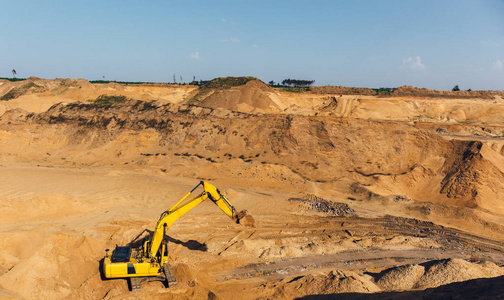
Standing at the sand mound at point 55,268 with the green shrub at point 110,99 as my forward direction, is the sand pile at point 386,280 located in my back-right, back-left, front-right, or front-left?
back-right

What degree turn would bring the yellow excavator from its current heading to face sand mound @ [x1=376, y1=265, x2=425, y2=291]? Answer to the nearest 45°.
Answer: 0° — it already faces it

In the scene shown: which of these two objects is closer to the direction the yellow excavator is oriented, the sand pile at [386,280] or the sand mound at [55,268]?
the sand pile

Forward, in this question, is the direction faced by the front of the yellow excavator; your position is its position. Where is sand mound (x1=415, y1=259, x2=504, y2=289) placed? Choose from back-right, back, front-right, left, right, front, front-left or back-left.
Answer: front

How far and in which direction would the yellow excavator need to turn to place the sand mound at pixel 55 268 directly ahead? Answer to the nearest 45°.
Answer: approximately 180°

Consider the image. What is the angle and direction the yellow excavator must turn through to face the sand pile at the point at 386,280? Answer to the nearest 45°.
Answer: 0° — it already faces it

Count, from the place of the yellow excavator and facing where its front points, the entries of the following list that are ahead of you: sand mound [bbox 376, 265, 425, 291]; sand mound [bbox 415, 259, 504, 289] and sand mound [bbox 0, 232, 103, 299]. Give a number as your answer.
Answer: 2

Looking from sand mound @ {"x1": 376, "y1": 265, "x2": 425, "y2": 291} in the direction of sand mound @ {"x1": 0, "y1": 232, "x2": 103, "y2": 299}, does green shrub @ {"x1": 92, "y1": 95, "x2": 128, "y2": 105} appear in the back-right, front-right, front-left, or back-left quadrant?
front-right

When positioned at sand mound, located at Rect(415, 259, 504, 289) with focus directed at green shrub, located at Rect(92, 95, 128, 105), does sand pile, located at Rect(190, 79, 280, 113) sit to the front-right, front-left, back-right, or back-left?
front-right

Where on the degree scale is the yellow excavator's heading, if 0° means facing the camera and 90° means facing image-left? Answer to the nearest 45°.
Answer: approximately 270°

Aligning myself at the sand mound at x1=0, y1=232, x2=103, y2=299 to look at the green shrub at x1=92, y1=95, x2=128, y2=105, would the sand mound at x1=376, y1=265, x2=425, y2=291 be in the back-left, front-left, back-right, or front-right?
back-right

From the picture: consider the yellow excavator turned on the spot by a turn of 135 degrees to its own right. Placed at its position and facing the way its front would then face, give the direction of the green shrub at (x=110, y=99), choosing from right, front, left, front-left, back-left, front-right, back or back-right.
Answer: back-right

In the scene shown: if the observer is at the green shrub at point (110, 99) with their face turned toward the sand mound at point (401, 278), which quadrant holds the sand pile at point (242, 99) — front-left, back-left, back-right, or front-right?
front-left
